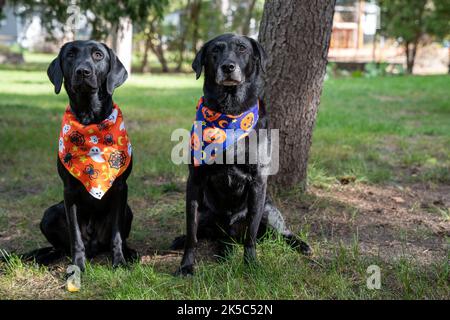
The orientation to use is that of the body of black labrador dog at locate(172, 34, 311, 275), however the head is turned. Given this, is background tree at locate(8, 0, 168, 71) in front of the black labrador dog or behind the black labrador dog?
behind

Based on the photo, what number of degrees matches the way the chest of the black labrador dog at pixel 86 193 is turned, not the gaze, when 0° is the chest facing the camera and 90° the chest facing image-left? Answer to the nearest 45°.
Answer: approximately 0°

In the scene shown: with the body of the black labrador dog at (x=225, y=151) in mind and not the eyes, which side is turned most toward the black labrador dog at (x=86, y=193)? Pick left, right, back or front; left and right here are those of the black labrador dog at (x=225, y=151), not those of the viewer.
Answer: right

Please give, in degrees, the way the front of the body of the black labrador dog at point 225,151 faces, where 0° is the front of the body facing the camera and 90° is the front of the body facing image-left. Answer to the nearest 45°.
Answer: approximately 0°

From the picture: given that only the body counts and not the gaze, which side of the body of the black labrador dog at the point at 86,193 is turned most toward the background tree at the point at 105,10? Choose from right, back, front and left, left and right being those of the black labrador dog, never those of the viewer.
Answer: back

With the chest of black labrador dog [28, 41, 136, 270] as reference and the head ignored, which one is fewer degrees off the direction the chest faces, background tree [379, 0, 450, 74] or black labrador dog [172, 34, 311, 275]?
the black labrador dog

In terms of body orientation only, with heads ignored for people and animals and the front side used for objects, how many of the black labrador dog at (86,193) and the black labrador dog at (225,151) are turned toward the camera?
2

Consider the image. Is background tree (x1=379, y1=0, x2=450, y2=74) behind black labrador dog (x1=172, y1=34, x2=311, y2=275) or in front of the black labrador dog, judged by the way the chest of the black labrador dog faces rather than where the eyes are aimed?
behind

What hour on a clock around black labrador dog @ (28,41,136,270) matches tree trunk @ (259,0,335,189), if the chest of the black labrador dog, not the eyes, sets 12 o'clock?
The tree trunk is roughly at 8 o'clock from the black labrador dog.

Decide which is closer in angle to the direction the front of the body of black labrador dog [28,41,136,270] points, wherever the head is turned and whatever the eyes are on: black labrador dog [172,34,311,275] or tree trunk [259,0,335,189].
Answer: the black labrador dog
